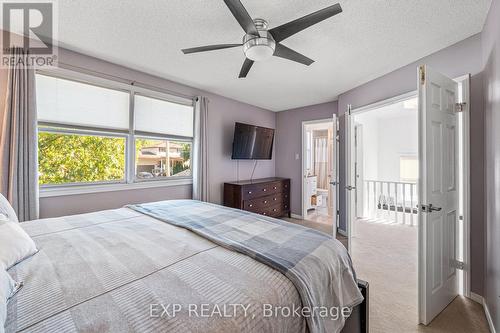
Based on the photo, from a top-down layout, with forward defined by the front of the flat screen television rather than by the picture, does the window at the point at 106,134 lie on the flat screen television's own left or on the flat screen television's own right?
on the flat screen television's own right

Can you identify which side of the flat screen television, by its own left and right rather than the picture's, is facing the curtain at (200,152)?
right

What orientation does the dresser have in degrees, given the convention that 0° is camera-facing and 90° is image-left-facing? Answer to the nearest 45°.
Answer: approximately 315°

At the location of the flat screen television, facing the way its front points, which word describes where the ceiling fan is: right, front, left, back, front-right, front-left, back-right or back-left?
front-right

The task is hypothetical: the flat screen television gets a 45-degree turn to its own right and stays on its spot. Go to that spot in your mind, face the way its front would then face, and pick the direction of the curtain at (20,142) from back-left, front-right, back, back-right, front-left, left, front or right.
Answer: front-right

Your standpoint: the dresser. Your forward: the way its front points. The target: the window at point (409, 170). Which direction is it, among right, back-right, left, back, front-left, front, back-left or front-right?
front-left

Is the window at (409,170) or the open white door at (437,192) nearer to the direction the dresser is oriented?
the open white door

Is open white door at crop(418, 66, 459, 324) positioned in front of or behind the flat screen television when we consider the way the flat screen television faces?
in front

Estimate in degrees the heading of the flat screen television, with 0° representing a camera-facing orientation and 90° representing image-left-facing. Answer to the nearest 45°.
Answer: approximately 315°

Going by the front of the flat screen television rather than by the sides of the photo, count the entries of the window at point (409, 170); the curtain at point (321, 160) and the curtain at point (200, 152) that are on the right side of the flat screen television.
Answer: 1

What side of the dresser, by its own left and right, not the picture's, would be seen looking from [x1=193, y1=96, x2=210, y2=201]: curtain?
right

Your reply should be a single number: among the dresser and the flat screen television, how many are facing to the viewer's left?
0
